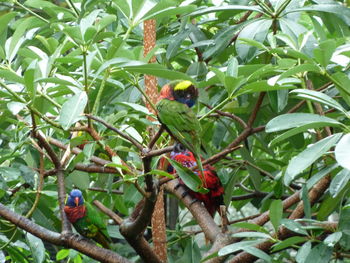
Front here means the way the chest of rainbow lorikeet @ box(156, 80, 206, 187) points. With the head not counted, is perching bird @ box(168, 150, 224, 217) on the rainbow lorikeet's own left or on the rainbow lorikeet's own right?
on the rainbow lorikeet's own right

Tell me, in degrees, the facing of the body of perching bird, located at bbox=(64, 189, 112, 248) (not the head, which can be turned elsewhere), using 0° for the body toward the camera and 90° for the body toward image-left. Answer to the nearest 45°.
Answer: approximately 45°

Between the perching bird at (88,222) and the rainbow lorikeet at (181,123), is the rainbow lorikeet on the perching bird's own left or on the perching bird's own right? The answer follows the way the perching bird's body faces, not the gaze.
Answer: on the perching bird's own left

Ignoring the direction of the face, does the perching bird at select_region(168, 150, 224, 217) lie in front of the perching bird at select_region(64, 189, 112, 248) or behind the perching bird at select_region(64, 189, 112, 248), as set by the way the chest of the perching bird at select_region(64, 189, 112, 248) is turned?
behind

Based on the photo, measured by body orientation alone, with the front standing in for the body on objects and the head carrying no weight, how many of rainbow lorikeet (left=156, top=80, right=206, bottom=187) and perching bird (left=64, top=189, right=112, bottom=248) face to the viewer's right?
0

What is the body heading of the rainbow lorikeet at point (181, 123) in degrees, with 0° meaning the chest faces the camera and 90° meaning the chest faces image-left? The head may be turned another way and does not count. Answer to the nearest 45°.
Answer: approximately 135°
